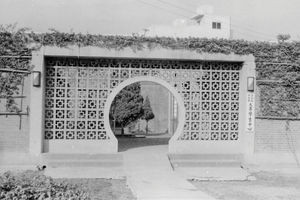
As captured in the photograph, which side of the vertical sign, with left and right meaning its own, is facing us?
front

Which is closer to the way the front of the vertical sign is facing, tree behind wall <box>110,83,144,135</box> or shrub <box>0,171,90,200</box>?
the shrub

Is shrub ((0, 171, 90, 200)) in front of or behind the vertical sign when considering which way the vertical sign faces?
in front

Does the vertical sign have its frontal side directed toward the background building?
no

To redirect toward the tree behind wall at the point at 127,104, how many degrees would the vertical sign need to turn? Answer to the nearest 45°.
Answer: approximately 135° to its right
